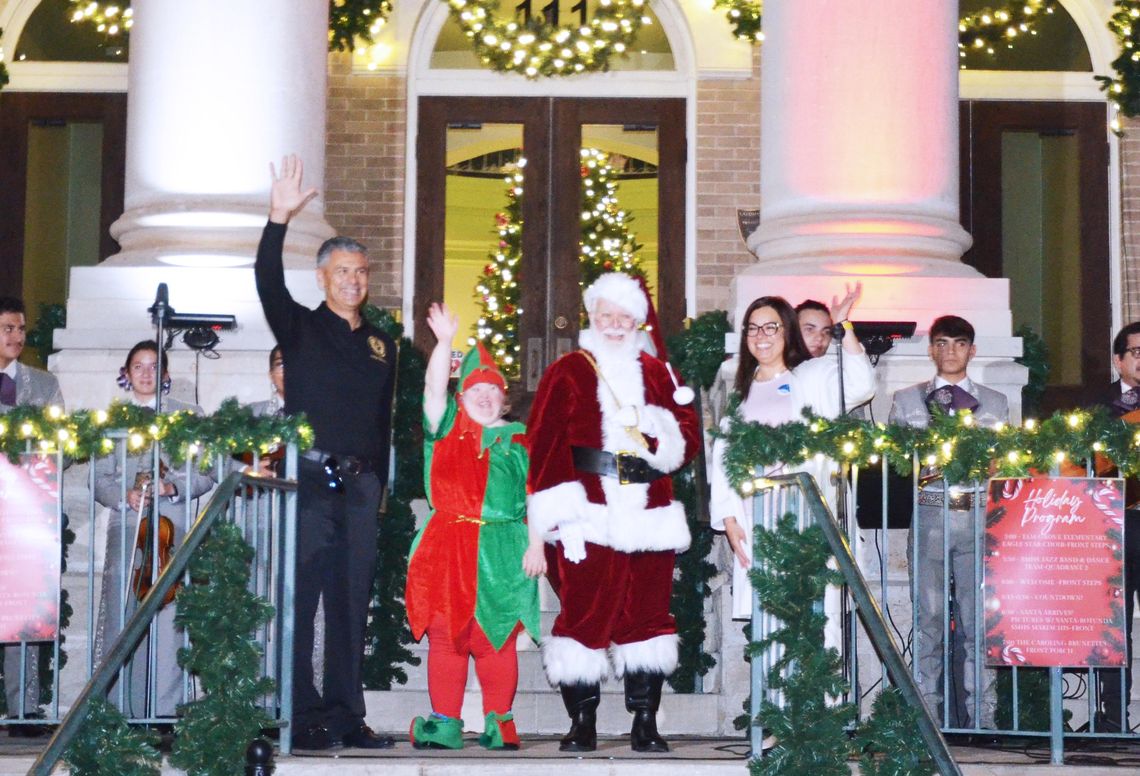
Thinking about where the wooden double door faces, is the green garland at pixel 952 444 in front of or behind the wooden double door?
in front

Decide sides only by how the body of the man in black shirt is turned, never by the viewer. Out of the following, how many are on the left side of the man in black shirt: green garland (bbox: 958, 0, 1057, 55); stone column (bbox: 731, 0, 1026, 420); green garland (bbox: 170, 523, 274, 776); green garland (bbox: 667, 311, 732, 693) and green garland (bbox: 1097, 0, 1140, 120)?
4

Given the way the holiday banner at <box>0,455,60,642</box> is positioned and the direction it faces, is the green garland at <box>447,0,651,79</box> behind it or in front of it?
behind

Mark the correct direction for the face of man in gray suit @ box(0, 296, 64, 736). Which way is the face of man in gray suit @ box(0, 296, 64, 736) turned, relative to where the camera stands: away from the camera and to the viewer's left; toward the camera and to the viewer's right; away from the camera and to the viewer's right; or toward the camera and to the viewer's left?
toward the camera and to the viewer's right

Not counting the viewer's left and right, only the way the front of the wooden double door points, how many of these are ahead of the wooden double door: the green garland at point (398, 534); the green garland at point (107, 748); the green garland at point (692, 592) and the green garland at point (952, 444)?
4

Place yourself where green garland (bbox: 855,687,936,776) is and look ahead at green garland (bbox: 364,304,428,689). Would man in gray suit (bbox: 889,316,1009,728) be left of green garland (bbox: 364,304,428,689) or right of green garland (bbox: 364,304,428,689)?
right

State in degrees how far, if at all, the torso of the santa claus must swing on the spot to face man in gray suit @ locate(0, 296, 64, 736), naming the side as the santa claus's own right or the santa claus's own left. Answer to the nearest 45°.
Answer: approximately 135° to the santa claus's own right

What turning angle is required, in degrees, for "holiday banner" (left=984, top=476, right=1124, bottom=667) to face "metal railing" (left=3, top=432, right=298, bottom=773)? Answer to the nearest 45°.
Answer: approximately 90° to its right

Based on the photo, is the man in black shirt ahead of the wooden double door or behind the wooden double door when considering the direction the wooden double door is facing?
ahead

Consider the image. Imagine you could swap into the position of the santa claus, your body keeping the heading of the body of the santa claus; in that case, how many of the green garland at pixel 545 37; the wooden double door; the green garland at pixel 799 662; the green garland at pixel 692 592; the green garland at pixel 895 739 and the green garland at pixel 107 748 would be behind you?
3

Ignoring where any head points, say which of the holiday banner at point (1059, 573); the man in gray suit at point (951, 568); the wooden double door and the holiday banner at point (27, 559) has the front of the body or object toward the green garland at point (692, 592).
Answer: the wooden double door

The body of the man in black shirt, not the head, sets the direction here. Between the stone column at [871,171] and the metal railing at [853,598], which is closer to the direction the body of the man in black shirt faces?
the metal railing

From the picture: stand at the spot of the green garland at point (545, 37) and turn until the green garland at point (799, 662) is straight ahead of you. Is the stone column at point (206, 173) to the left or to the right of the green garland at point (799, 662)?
right
